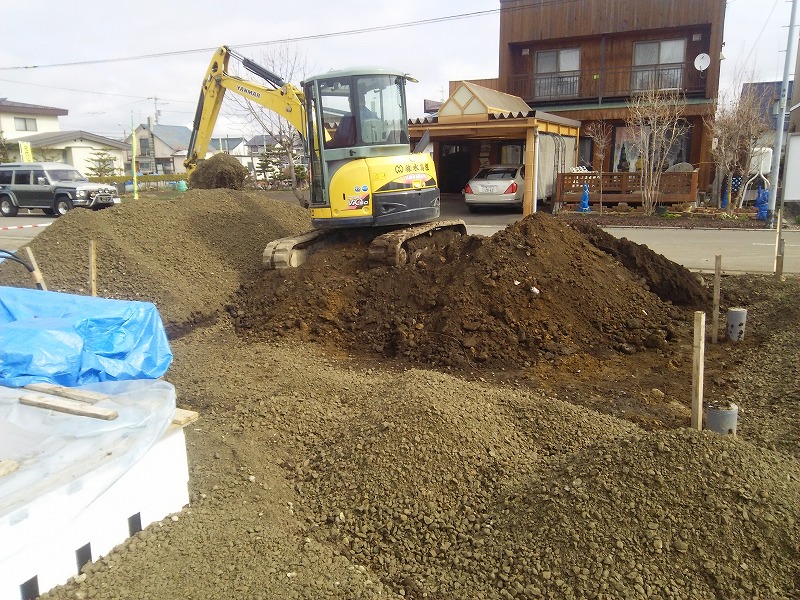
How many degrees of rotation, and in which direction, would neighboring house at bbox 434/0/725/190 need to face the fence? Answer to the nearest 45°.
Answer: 0° — it already faces it

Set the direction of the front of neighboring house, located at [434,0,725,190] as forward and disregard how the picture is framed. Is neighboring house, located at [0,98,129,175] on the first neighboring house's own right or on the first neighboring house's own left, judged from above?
on the first neighboring house's own right

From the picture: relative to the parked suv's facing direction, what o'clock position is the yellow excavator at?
The yellow excavator is roughly at 1 o'clock from the parked suv.

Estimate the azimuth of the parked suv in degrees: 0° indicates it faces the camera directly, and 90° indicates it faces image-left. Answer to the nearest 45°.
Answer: approximately 315°

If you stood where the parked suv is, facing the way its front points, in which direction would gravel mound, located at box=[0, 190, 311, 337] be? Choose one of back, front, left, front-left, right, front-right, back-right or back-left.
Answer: front-right

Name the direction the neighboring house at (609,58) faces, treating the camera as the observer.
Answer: facing the viewer

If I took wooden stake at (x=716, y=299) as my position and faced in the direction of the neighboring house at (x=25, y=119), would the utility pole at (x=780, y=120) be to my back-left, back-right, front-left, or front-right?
front-right

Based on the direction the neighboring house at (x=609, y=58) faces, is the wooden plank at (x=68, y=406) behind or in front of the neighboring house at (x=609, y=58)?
in front

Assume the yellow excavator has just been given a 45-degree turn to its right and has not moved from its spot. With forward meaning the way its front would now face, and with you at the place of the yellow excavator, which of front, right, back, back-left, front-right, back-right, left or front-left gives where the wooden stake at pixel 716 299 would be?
back-right

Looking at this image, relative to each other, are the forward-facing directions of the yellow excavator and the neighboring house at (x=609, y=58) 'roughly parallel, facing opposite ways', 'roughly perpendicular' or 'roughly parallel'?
roughly perpendicular

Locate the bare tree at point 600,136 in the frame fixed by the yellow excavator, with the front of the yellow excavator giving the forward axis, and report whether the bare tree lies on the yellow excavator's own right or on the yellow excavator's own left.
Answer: on the yellow excavator's own right

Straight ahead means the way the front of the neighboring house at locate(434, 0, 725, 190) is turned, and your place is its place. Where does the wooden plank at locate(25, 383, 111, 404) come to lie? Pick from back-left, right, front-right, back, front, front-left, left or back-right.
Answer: front

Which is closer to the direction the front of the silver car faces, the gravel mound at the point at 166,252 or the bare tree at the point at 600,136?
the bare tree

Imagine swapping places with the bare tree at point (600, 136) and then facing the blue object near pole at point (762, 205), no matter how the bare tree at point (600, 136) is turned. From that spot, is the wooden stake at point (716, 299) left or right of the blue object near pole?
right

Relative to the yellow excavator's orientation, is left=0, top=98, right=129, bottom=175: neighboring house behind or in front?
in front

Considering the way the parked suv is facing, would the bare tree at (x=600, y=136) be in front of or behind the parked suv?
in front

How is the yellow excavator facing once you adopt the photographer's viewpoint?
facing away from the viewer and to the left of the viewer

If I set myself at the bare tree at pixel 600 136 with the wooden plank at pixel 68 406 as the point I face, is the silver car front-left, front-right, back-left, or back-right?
front-right

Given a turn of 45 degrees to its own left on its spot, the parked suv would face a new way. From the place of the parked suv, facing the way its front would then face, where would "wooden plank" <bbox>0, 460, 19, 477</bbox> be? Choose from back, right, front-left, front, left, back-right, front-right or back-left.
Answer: right

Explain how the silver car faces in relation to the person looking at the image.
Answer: facing away from the viewer and to the right of the viewer

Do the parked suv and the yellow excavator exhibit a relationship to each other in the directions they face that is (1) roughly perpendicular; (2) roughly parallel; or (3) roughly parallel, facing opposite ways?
roughly parallel, facing opposite ways
